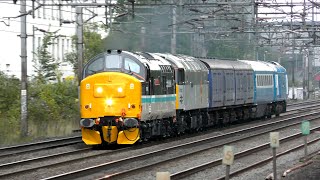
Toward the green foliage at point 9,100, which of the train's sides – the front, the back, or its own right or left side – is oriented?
right

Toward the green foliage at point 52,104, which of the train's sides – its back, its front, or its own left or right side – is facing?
right

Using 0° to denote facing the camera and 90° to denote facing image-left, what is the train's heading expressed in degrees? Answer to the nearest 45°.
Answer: approximately 45°

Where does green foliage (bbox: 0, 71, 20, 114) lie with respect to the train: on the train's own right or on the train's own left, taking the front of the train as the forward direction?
on the train's own right

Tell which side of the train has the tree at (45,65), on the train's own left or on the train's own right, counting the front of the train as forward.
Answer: on the train's own right
